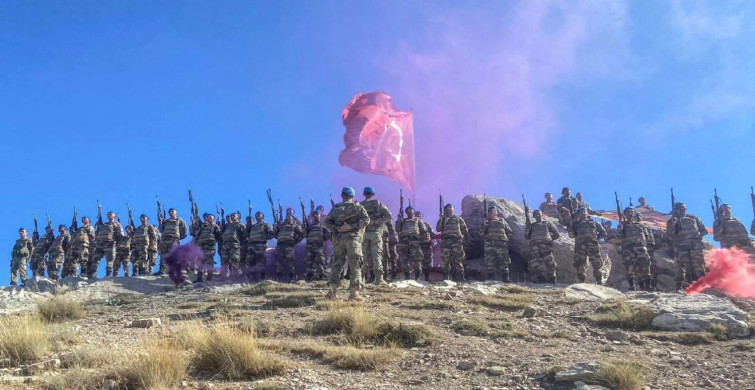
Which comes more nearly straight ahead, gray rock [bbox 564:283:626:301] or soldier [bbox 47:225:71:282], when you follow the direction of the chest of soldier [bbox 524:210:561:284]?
the gray rock

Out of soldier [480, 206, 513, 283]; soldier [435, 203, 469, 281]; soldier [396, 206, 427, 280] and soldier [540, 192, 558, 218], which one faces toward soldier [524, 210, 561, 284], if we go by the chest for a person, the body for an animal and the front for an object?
soldier [540, 192, 558, 218]

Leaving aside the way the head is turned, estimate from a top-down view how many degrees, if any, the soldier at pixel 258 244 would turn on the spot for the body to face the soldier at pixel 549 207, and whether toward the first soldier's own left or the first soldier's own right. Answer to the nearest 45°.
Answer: approximately 90° to the first soldier's own left

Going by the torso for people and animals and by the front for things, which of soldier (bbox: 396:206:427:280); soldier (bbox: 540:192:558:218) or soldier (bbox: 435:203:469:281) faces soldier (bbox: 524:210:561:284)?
soldier (bbox: 540:192:558:218)

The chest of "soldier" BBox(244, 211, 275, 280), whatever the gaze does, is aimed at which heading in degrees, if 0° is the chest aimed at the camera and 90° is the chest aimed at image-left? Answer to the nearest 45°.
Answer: approximately 0°

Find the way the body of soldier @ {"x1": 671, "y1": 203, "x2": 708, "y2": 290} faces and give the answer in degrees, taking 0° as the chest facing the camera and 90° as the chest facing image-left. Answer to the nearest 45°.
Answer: approximately 0°

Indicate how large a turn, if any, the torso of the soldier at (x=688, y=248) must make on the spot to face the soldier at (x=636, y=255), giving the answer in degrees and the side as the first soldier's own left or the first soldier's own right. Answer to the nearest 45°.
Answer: approximately 45° to the first soldier's own right

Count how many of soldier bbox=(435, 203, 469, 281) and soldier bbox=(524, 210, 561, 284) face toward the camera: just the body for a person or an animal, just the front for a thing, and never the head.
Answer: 2

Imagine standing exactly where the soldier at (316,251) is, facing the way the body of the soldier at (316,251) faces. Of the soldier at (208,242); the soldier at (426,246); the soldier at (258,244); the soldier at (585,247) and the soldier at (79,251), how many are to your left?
2
